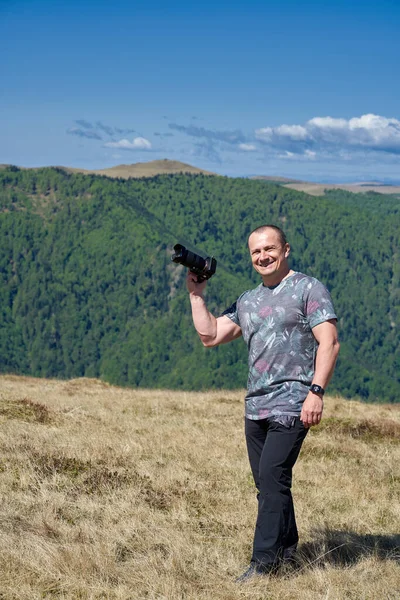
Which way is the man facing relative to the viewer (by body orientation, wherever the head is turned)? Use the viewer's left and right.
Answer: facing the viewer and to the left of the viewer
